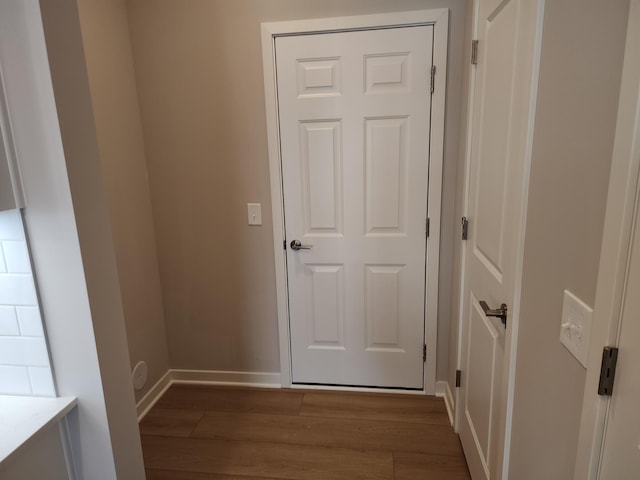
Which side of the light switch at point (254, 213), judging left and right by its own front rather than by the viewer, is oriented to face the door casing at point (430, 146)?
left

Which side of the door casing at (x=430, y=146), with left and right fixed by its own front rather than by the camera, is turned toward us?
front

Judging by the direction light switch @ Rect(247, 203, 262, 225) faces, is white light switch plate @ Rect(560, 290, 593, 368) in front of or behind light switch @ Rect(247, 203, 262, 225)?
in front

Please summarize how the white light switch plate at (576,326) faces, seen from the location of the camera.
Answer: facing the viewer and to the left of the viewer

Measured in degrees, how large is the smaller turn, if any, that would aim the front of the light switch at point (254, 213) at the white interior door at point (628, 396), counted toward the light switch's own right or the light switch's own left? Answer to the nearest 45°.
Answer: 0° — it already faces it

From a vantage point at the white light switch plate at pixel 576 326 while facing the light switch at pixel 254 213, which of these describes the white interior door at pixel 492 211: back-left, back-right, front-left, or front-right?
front-right

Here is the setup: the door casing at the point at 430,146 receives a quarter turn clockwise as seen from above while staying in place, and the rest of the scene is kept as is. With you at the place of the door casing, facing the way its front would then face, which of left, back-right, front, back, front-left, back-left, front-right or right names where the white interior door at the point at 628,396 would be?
left

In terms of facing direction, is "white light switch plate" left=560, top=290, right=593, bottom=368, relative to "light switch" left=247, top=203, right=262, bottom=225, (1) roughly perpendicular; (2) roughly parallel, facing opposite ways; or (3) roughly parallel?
roughly perpendicular

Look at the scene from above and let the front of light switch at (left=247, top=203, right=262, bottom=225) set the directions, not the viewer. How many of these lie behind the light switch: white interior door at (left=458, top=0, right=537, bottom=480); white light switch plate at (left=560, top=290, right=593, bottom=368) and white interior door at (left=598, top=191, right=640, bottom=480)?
0

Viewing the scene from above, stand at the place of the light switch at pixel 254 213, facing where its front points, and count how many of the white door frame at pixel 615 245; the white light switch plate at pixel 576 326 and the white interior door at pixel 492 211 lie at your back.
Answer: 0

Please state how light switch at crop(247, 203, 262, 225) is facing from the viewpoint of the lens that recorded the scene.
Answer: facing the viewer

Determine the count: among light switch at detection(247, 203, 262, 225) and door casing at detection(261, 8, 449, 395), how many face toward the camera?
2

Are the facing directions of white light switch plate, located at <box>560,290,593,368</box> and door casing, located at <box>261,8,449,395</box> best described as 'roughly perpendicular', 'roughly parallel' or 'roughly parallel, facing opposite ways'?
roughly perpendicular
